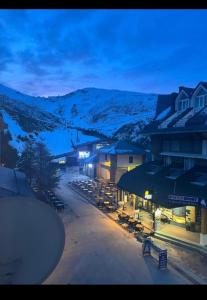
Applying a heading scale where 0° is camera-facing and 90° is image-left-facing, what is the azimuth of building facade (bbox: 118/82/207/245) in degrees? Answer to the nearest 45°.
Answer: approximately 45°

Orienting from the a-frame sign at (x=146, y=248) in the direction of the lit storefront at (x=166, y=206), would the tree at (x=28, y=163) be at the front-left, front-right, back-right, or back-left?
front-left

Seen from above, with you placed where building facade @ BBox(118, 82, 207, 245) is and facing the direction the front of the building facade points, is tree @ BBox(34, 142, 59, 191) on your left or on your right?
on your right

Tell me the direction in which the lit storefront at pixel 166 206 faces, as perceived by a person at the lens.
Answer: facing the viewer and to the left of the viewer

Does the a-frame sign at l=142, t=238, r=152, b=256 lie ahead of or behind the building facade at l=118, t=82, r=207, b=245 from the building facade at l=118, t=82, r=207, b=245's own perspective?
ahead

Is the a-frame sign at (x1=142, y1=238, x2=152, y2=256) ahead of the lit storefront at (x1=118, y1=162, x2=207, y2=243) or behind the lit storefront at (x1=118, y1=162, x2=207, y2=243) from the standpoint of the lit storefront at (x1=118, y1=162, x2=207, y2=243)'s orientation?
ahead
